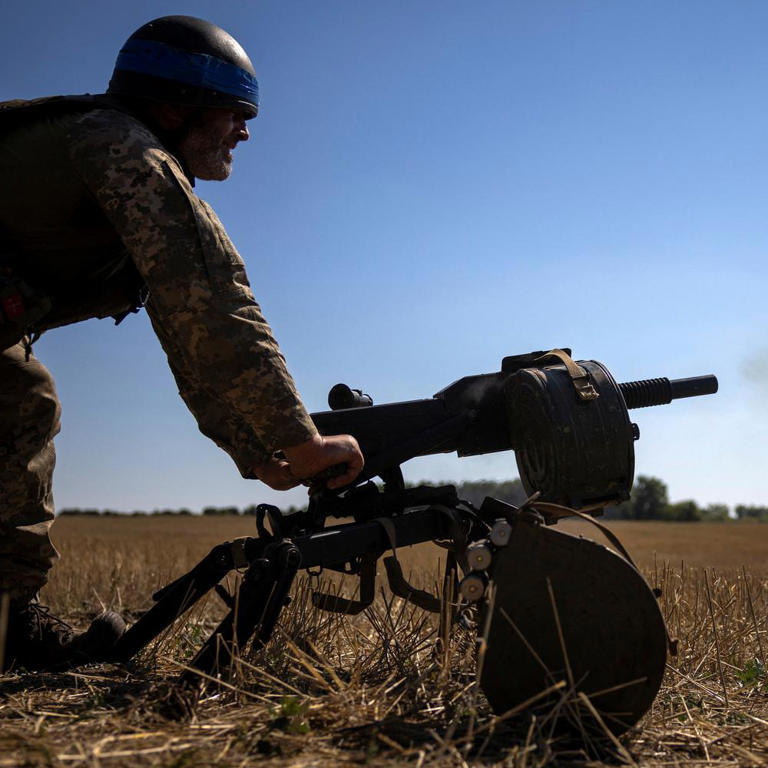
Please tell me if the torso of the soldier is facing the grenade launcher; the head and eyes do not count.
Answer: yes

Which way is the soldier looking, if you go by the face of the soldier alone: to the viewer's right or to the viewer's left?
to the viewer's right

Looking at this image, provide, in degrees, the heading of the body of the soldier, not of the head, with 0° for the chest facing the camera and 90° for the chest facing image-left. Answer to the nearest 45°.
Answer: approximately 270°
